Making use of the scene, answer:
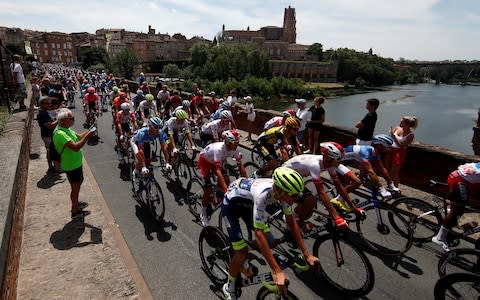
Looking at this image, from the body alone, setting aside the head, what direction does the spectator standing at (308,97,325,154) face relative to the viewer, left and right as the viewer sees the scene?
facing the viewer and to the left of the viewer

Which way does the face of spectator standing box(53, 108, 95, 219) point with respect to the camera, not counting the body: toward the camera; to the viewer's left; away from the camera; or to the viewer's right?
to the viewer's right

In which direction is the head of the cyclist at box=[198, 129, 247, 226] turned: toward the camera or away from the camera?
toward the camera

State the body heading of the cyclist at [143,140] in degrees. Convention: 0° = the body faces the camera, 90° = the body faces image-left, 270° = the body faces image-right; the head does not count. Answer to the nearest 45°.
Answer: approximately 315°

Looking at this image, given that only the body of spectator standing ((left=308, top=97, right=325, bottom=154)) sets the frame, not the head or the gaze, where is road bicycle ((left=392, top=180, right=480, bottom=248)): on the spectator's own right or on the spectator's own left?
on the spectator's own left

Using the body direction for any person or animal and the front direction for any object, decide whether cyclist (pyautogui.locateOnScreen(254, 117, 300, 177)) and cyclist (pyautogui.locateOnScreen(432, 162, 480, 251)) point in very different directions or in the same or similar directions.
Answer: same or similar directions

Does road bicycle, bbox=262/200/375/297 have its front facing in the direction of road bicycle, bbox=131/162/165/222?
no

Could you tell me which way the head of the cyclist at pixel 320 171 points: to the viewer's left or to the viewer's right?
to the viewer's right

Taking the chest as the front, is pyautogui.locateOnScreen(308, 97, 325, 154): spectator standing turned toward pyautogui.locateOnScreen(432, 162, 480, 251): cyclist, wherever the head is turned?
no

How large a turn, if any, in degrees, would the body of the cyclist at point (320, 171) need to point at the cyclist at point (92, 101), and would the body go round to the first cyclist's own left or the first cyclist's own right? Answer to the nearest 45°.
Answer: approximately 180°

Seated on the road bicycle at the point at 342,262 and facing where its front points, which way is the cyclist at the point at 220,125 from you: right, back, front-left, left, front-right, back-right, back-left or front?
back

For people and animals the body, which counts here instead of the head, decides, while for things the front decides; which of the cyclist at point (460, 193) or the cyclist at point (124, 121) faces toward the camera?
the cyclist at point (124, 121)

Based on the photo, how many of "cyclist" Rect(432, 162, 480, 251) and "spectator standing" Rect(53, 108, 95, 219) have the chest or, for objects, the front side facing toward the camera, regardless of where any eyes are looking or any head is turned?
0

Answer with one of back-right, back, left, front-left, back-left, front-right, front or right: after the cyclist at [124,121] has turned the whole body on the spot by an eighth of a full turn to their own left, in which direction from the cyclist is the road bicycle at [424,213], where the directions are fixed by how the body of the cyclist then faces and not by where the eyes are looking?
front

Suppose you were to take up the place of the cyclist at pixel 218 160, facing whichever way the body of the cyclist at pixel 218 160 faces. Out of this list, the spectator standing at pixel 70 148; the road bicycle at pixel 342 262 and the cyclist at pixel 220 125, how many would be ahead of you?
1

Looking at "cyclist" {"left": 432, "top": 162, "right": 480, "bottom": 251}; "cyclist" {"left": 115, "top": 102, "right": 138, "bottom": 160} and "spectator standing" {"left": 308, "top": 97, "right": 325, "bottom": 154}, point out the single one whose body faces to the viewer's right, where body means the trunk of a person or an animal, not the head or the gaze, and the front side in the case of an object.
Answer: "cyclist" {"left": 432, "top": 162, "right": 480, "bottom": 251}

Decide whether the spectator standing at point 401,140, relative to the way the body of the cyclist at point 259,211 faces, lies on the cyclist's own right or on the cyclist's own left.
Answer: on the cyclist's own left
